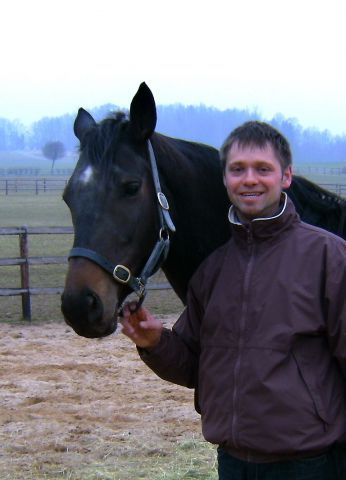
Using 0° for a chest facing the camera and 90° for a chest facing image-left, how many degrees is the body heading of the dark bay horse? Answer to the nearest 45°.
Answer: approximately 45°

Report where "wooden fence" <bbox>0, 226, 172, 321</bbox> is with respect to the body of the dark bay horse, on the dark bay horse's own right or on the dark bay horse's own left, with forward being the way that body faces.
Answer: on the dark bay horse's own right

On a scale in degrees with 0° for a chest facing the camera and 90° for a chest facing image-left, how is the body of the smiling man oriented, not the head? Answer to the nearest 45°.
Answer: approximately 45°

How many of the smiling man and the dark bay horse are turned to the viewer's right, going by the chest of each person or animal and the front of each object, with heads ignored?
0

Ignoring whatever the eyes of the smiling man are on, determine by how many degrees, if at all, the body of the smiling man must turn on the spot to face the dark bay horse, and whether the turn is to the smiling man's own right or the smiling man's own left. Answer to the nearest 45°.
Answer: approximately 90° to the smiling man's own right

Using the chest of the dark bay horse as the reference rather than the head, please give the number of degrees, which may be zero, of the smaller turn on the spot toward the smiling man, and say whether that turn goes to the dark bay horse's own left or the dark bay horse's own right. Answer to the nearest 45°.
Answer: approximately 90° to the dark bay horse's own left
